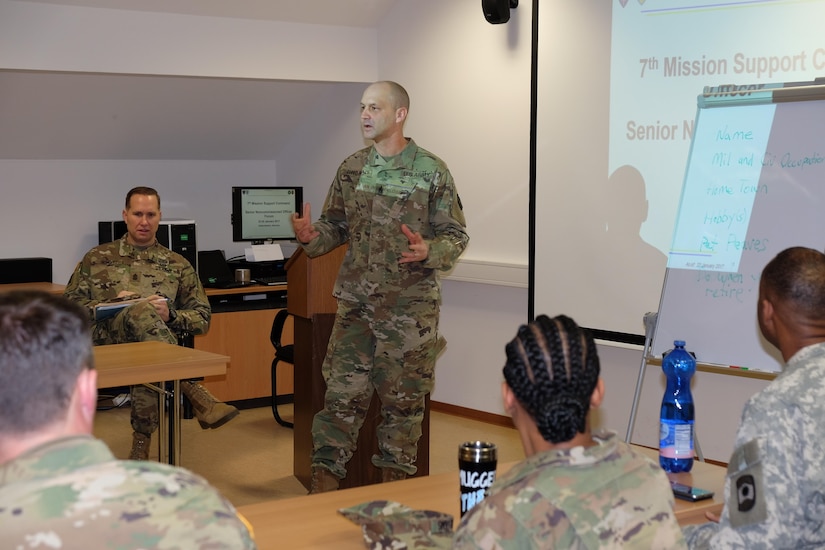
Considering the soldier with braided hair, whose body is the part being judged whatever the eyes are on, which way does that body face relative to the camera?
away from the camera

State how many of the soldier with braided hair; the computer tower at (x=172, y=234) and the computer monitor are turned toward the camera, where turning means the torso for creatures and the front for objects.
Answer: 2

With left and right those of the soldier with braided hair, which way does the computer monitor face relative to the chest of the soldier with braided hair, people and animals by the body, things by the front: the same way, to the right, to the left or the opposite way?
the opposite way

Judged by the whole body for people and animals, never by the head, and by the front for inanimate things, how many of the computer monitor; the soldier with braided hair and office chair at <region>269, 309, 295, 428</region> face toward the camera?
1

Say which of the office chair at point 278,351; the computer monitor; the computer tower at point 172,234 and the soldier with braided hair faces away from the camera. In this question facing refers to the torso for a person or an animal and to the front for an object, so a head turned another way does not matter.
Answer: the soldier with braided hair

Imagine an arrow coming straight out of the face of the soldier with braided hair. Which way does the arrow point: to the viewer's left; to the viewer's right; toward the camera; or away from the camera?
away from the camera

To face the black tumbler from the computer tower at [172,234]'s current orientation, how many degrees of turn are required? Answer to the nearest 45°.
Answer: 0° — it already faces it

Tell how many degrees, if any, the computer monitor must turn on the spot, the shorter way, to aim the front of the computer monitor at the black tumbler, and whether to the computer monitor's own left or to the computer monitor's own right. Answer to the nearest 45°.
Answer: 0° — it already faces it

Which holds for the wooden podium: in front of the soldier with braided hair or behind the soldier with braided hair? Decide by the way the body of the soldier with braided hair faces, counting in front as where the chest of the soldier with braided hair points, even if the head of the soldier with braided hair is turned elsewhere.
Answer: in front
